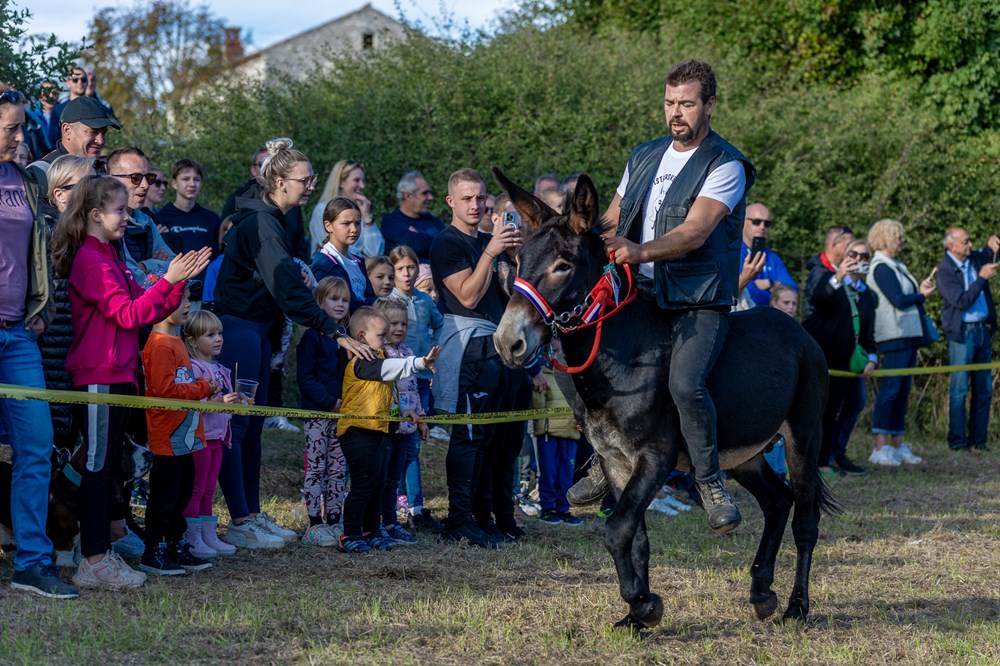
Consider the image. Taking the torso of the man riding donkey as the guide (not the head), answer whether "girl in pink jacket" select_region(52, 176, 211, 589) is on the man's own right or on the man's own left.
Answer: on the man's own right

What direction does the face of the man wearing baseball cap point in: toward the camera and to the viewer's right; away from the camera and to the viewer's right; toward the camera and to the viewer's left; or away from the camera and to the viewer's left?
toward the camera and to the viewer's right

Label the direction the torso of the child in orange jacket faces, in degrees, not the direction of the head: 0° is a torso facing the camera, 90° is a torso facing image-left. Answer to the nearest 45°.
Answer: approximately 270°

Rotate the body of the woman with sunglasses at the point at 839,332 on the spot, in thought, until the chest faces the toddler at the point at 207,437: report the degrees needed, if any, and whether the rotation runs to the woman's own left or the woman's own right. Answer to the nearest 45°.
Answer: approximately 90° to the woman's own right

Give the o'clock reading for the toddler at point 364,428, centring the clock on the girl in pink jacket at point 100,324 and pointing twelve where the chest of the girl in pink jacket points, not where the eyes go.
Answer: The toddler is roughly at 11 o'clock from the girl in pink jacket.

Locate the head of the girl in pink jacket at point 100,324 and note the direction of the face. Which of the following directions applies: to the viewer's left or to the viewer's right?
to the viewer's right

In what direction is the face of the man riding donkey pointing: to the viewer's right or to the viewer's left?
to the viewer's left

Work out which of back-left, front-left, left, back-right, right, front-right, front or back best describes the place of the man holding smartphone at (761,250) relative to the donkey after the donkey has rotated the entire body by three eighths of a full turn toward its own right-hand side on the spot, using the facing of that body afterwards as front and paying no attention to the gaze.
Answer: front

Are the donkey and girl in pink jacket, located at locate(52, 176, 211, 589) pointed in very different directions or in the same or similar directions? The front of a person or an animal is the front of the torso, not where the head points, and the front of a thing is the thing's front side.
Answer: very different directions
